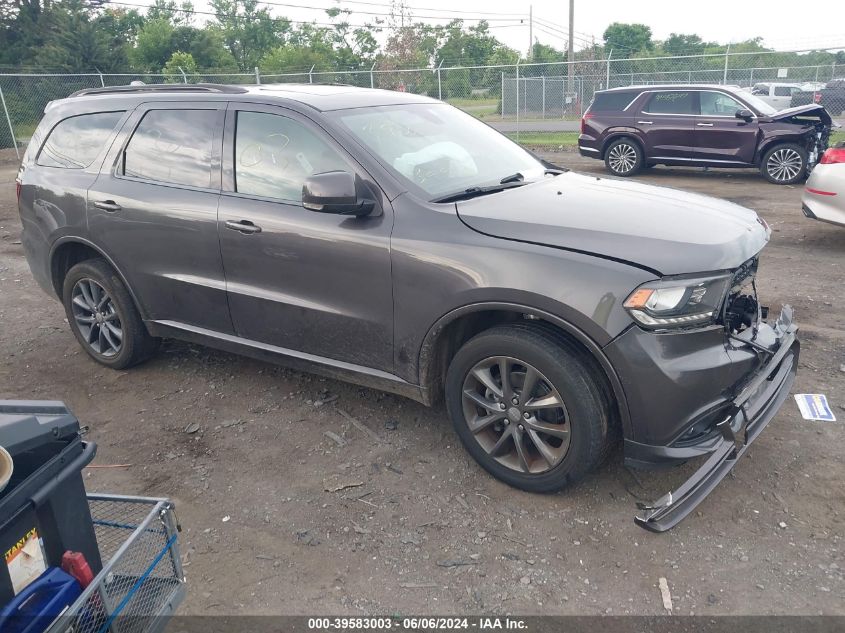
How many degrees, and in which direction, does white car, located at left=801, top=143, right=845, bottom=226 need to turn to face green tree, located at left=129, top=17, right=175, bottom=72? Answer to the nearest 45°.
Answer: approximately 90° to its left

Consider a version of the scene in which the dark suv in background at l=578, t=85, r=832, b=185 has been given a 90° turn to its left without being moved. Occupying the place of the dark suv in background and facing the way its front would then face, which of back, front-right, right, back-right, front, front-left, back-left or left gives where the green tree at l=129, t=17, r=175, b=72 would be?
front-left

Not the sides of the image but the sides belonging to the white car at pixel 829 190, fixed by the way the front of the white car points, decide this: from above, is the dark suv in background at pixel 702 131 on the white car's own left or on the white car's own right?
on the white car's own left

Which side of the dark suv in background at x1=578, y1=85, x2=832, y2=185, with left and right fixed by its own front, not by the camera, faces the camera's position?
right

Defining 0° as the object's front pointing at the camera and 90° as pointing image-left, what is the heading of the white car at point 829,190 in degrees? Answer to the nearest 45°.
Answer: approximately 225°

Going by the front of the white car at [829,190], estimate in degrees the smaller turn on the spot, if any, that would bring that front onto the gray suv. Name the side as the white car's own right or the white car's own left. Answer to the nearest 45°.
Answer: approximately 135° to the white car's own right

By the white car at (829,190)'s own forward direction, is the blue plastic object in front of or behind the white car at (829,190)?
behind

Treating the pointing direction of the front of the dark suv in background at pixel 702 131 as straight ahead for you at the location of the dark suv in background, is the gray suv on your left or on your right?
on your right

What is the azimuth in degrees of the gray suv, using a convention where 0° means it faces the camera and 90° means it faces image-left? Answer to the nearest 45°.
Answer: approximately 315°
